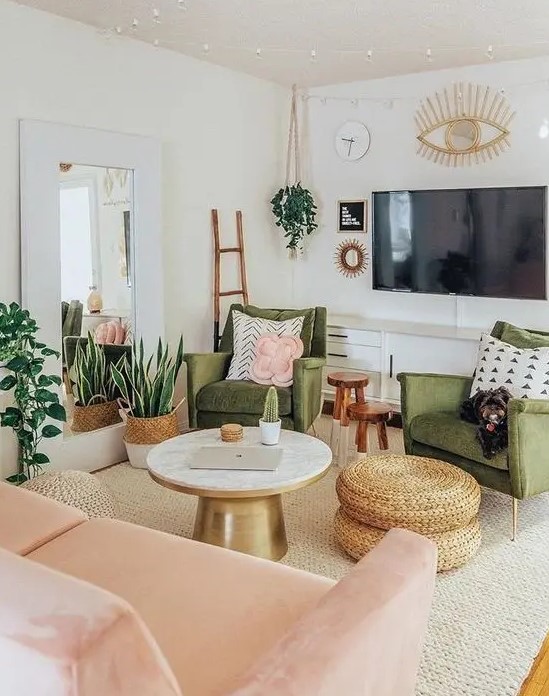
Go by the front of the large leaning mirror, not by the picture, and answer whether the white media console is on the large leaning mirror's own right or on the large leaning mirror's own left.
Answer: on the large leaning mirror's own left

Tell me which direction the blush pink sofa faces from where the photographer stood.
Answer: facing away from the viewer and to the right of the viewer

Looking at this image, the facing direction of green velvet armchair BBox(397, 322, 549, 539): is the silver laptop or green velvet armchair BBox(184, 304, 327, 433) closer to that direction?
the silver laptop

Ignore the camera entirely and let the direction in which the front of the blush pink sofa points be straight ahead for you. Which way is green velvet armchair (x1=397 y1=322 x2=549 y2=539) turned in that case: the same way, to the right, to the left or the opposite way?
the opposite way

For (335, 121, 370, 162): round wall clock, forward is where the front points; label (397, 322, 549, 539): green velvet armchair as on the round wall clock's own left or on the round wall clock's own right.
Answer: on the round wall clock's own left

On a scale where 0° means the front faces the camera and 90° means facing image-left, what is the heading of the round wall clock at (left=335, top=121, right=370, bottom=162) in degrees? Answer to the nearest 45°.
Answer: approximately 45°
